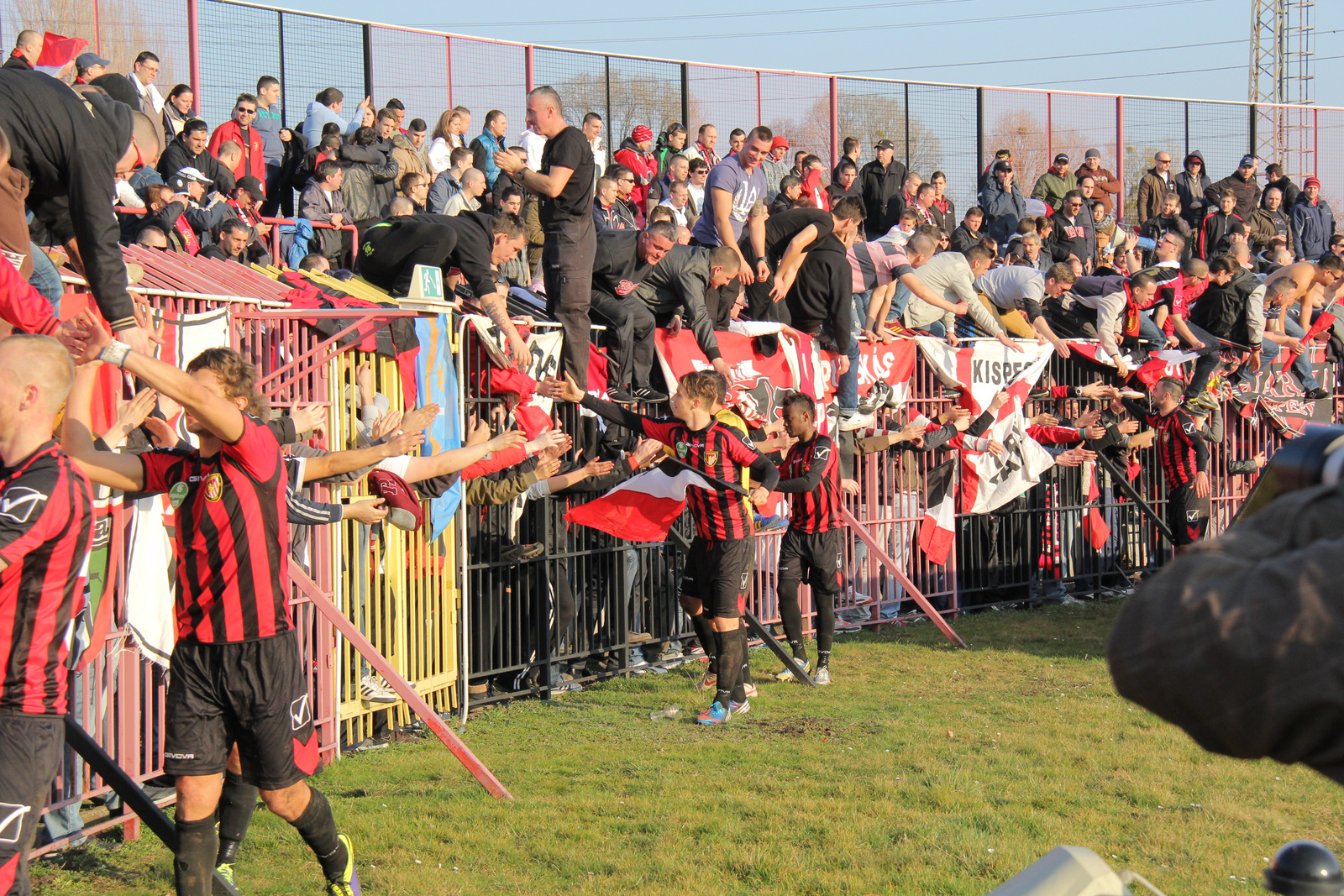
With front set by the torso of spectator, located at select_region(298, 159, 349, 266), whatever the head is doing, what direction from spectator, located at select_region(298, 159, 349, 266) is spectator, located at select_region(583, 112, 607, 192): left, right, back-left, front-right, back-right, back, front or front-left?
left

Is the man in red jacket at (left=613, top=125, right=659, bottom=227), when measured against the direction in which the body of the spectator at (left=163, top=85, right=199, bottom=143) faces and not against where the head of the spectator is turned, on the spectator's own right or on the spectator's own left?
on the spectator's own left

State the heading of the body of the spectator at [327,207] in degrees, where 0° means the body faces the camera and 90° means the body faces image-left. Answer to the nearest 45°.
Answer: approximately 315°

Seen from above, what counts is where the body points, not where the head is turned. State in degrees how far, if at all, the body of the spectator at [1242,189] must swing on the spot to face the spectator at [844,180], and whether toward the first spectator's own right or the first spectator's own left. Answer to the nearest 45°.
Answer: approximately 45° to the first spectator's own right

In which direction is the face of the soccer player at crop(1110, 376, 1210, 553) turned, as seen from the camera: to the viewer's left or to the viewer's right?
to the viewer's left

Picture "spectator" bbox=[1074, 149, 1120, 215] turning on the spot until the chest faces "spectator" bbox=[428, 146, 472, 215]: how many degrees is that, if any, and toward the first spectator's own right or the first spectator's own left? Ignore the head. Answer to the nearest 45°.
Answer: approximately 45° to the first spectator's own right

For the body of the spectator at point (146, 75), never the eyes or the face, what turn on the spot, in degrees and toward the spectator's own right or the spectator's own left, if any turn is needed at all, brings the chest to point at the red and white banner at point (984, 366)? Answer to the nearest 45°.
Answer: approximately 45° to the spectator's own left
